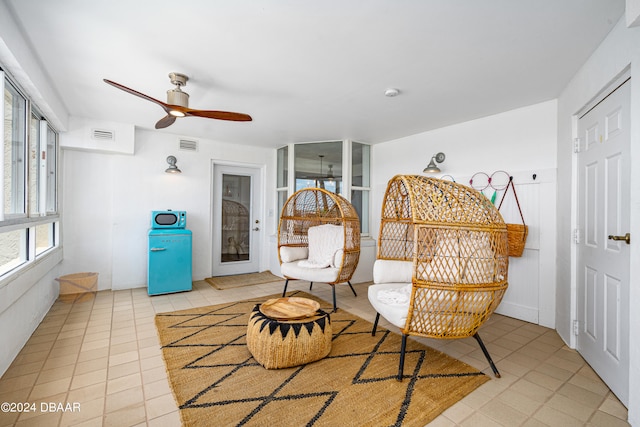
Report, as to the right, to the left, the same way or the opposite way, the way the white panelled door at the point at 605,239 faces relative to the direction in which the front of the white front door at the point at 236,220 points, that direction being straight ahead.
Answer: to the right

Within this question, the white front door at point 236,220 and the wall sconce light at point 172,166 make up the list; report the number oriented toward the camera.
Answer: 2

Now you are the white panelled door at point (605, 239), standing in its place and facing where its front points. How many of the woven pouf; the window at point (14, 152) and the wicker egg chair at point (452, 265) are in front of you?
3

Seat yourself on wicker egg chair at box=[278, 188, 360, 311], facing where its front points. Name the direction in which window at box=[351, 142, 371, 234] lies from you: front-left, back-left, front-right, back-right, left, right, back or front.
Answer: back

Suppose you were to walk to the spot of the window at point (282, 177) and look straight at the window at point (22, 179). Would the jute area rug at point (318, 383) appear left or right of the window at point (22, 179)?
left

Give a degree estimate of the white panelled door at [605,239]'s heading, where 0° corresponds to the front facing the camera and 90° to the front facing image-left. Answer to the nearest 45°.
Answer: approximately 45°

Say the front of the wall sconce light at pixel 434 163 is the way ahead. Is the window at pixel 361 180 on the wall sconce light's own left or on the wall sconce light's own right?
on the wall sconce light's own right
